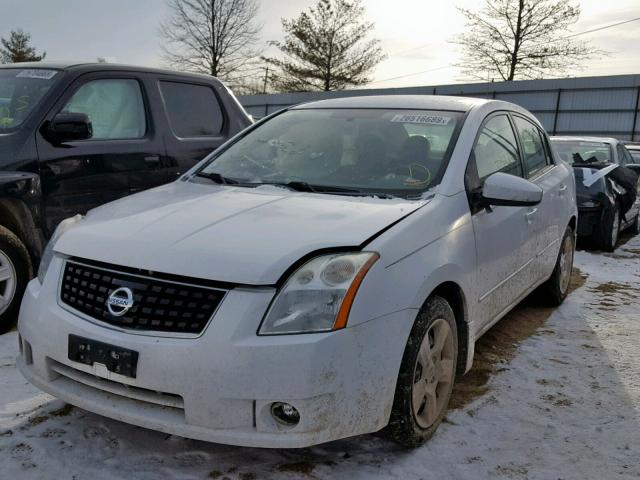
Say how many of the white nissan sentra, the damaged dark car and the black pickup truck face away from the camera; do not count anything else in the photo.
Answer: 0

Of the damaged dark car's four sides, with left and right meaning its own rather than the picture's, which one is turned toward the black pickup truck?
front

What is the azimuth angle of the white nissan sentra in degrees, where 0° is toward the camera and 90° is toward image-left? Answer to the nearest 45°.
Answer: approximately 45°

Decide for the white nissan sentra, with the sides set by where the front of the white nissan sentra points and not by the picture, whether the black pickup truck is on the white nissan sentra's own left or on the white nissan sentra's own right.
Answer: on the white nissan sentra's own right

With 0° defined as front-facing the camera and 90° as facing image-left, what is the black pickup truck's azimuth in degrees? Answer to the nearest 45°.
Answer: approximately 45°

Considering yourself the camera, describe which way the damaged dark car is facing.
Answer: facing the viewer and to the left of the viewer

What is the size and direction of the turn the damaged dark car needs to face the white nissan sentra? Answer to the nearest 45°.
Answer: approximately 45° to its left

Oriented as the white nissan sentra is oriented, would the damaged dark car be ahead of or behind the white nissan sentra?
behind

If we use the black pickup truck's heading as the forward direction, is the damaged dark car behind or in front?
behind

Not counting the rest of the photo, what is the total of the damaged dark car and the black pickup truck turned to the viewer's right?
0
